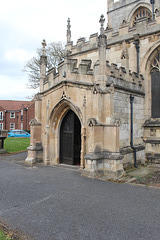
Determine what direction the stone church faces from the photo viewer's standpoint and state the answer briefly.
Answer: facing the viewer and to the left of the viewer

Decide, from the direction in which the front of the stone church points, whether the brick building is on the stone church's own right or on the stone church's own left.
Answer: on the stone church's own right
